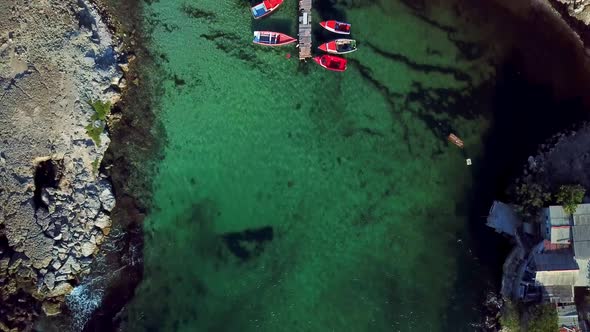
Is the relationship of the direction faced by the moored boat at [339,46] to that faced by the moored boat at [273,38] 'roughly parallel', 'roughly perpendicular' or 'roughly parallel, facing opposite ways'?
roughly parallel, facing opposite ways

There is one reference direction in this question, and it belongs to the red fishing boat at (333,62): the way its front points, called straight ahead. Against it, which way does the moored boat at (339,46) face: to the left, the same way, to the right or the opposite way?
the same way
